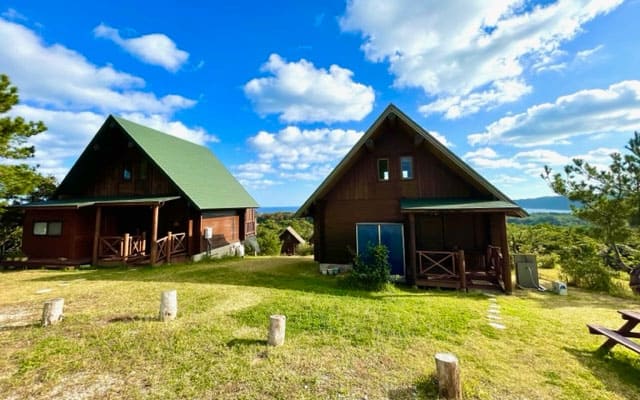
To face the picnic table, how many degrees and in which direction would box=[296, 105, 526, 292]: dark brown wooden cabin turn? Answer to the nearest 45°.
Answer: approximately 45° to its left

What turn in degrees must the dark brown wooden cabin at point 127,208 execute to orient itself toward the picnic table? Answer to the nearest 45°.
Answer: approximately 90° to its left

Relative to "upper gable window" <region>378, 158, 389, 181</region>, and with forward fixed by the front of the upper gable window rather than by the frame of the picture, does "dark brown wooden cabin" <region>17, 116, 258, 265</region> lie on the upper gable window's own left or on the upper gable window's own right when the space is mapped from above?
on the upper gable window's own right

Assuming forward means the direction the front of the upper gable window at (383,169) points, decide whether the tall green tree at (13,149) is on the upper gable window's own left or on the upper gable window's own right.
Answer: on the upper gable window's own right

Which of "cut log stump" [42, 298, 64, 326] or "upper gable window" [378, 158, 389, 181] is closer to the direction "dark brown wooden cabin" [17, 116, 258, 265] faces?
the cut log stump

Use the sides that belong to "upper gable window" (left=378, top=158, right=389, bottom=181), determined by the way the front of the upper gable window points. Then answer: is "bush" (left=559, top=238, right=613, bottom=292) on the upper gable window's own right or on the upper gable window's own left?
on the upper gable window's own left
